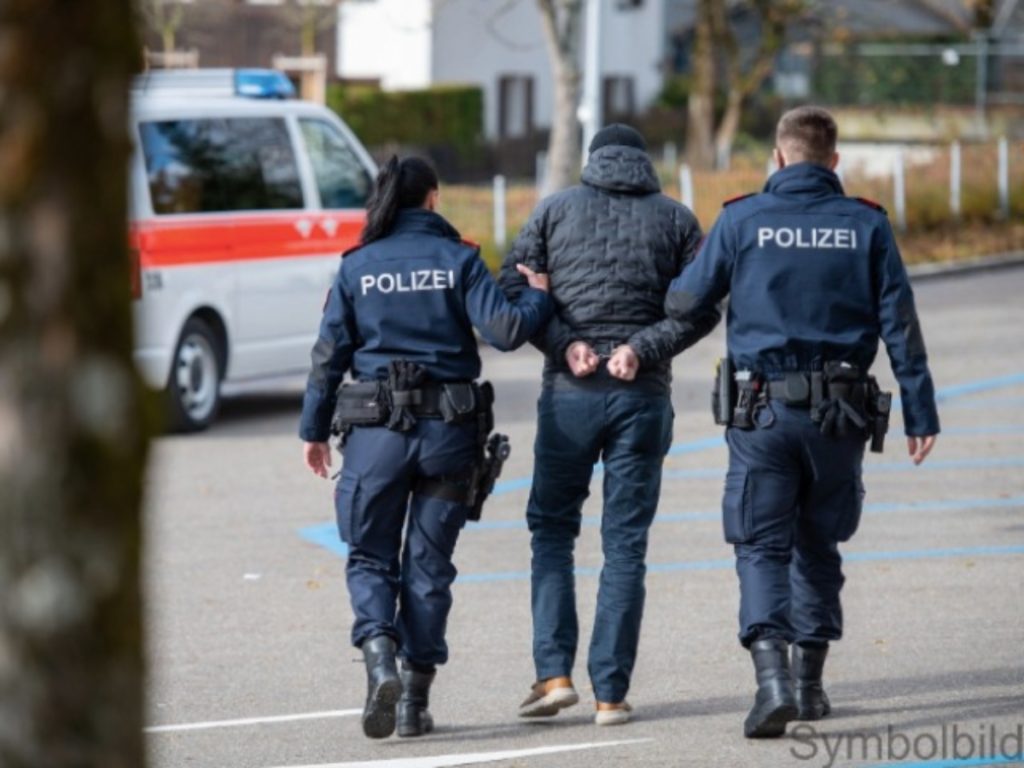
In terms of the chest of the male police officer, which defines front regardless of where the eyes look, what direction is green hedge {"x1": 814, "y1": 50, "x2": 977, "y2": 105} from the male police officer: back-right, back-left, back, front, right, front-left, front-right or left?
front

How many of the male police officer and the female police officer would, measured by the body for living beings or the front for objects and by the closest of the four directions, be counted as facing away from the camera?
2

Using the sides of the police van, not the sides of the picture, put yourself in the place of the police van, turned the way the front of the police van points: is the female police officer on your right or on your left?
on your right

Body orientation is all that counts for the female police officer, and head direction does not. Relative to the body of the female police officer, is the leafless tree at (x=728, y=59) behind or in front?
in front

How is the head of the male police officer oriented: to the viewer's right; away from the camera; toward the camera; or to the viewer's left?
away from the camera

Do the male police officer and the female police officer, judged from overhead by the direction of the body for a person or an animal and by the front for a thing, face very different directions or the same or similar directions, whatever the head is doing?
same or similar directions

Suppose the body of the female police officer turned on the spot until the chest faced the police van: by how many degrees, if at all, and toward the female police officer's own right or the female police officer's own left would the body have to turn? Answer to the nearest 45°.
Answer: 0° — they already face it

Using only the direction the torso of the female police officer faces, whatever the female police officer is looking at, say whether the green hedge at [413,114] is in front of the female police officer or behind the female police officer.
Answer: in front

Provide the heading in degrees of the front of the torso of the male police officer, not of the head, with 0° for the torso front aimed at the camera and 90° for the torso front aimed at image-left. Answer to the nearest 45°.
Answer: approximately 180°

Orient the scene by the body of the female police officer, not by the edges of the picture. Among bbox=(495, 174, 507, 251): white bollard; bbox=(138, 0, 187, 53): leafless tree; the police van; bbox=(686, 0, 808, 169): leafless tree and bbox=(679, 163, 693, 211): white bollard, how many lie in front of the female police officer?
5

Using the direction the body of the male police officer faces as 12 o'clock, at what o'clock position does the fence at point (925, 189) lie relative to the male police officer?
The fence is roughly at 12 o'clock from the male police officer.

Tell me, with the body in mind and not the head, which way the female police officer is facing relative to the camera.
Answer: away from the camera

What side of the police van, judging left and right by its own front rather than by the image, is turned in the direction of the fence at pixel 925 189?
front

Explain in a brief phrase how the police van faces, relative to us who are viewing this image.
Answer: facing away from the viewer and to the right of the viewer
